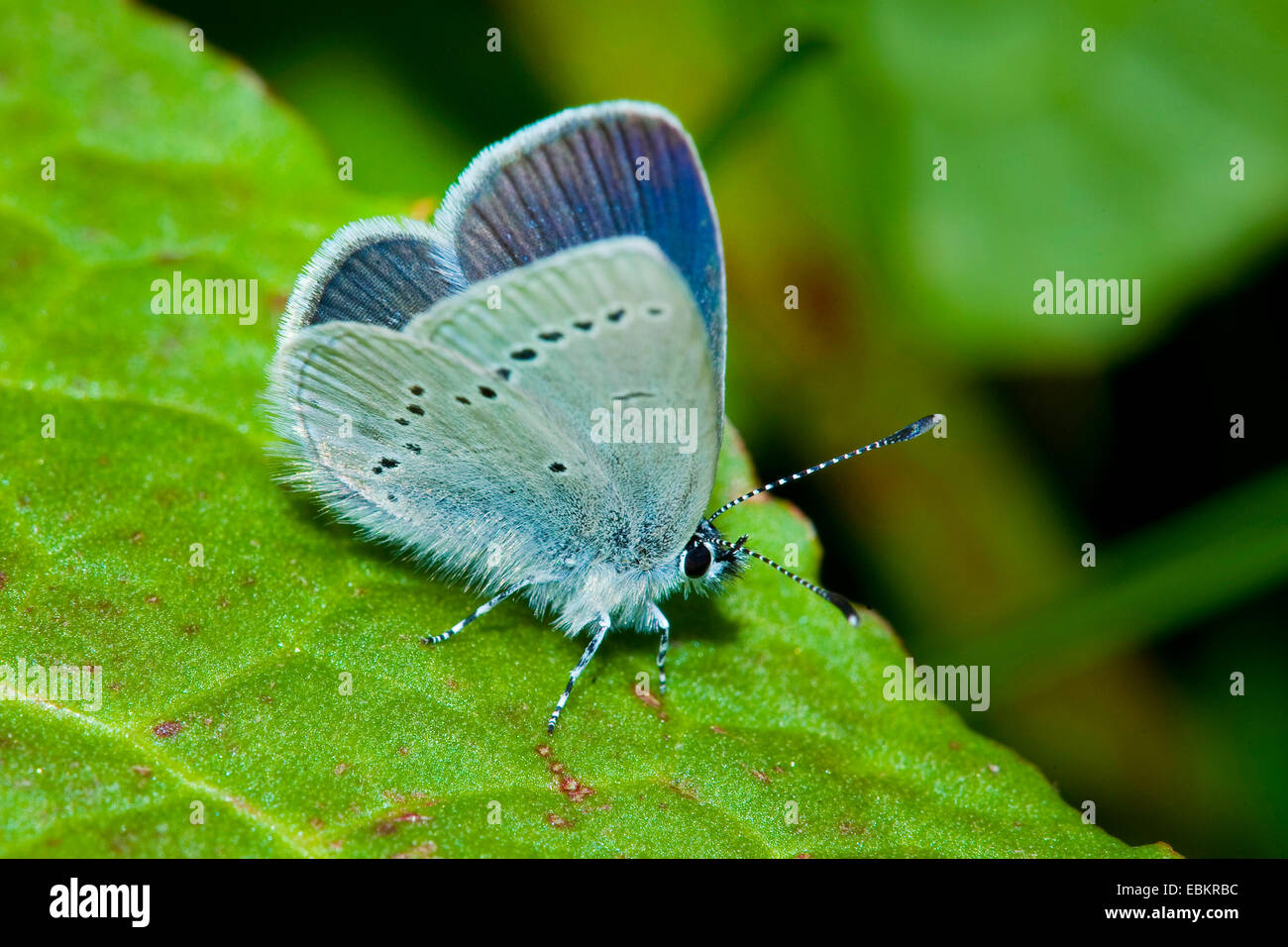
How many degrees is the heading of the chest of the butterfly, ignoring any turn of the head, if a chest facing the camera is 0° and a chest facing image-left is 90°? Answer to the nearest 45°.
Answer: approximately 270°
